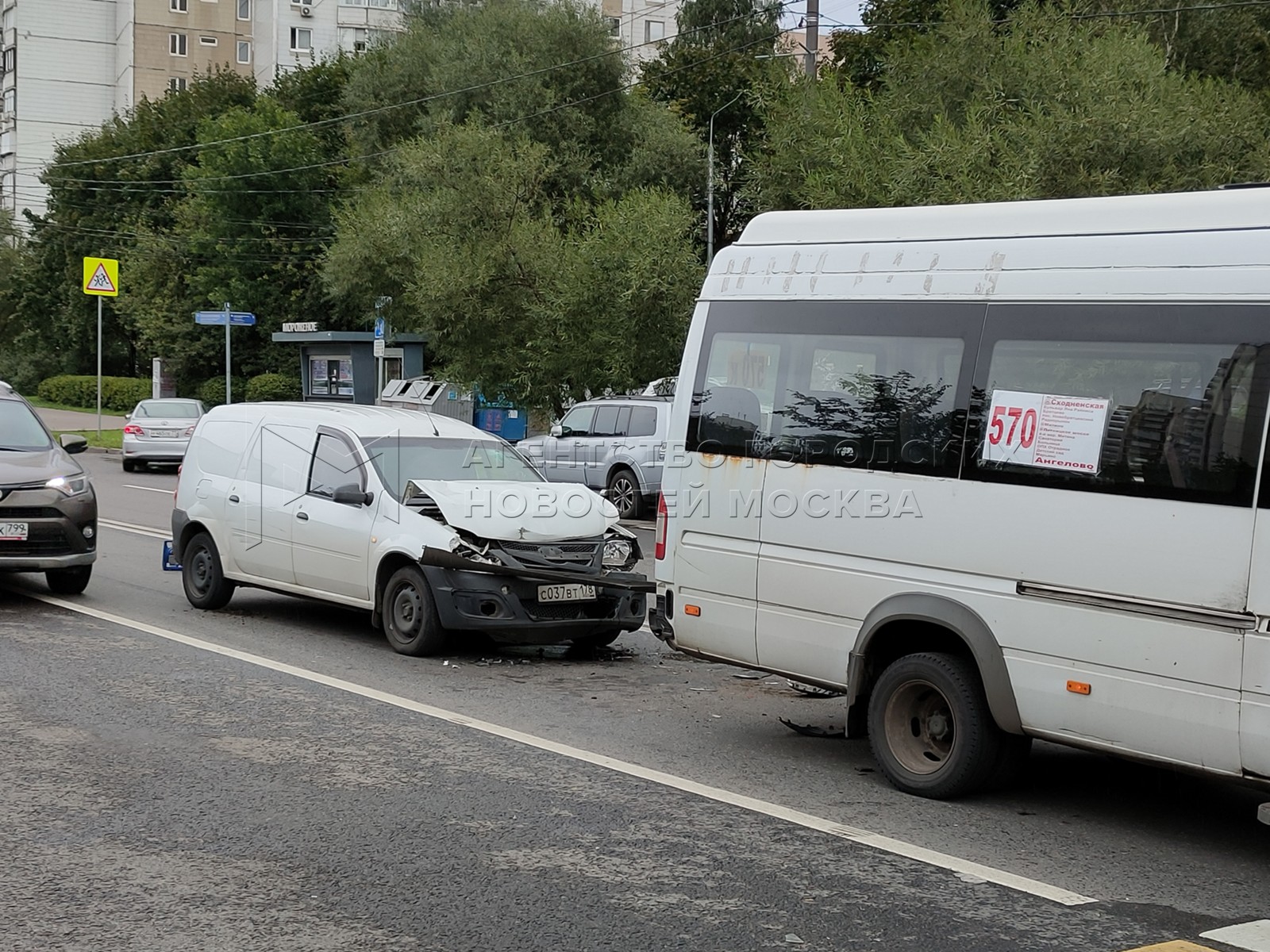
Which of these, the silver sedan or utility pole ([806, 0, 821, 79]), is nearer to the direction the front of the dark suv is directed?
the utility pole

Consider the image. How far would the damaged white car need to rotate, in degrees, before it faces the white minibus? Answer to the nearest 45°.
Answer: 0° — it already faces it

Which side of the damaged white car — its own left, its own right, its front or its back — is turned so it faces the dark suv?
back

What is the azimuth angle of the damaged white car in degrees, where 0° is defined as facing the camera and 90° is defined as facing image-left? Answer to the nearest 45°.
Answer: approximately 315°

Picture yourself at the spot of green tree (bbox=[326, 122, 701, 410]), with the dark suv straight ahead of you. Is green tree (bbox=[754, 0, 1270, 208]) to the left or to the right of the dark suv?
left

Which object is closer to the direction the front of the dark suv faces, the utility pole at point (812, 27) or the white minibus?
the white minibus

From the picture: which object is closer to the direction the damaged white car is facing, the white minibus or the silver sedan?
the white minibus
